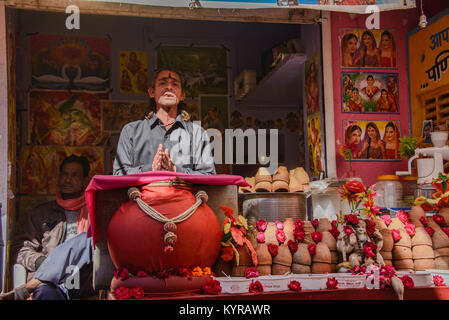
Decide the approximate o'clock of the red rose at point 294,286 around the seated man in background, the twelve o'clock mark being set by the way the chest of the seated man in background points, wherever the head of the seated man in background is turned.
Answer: The red rose is roughly at 11 o'clock from the seated man in background.

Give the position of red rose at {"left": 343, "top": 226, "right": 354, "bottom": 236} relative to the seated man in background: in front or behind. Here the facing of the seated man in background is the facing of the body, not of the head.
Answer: in front

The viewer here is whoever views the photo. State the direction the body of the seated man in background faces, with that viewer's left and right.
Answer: facing the viewer

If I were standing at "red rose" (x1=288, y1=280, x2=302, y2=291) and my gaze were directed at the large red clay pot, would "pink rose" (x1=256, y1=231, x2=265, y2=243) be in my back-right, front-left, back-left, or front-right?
front-right

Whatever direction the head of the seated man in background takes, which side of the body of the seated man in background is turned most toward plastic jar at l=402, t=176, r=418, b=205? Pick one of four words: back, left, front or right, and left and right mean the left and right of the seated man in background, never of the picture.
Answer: left

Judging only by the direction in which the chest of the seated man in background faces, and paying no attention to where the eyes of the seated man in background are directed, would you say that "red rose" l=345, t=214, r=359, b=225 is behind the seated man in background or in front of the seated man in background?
in front

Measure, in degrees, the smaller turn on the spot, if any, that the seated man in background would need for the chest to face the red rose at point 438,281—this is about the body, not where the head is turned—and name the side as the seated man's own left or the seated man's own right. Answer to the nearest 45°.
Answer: approximately 45° to the seated man's own left

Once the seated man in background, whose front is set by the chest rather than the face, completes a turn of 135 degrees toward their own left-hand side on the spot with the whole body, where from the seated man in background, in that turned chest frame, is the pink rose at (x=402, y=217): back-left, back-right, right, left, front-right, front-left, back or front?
right

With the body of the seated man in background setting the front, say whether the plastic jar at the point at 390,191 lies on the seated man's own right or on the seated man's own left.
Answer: on the seated man's own left

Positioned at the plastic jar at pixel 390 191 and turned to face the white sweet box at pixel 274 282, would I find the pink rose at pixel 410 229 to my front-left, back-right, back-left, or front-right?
front-left

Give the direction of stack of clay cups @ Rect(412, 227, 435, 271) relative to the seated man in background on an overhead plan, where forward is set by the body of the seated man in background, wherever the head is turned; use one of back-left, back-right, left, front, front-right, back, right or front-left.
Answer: front-left

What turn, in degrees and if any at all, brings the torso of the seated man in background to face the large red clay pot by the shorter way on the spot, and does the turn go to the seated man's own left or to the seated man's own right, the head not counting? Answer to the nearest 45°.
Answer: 0° — they already face it

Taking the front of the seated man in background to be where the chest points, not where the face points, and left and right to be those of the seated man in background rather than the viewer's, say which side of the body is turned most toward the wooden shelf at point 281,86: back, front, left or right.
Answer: left

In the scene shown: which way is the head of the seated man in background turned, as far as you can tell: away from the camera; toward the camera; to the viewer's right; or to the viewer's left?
toward the camera

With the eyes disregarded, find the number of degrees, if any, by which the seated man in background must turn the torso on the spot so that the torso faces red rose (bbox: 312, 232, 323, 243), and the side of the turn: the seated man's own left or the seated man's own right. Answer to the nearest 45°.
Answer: approximately 45° to the seated man's own left
